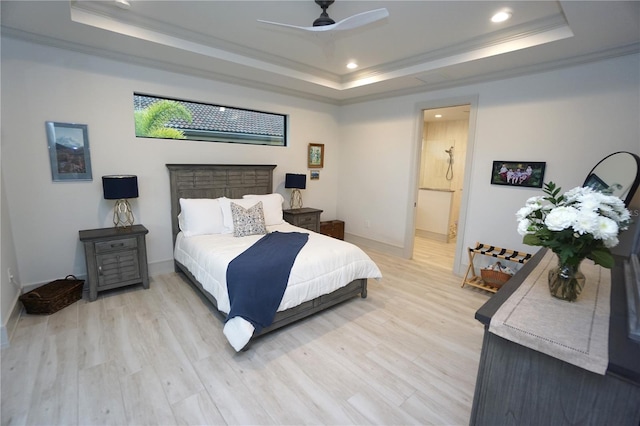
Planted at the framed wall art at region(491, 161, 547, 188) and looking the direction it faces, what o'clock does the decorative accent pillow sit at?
The decorative accent pillow is roughly at 2 o'clock from the framed wall art.

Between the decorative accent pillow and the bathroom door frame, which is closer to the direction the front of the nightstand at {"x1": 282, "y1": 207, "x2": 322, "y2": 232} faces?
the bathroom door frame

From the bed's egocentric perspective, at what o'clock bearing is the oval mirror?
The oval mirror is roughly at 11 o'clock from the bed.

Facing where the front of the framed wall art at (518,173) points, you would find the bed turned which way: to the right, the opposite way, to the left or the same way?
to the left

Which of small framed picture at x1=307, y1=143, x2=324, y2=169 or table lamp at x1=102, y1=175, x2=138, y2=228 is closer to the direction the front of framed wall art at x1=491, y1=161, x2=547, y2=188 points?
the table lamp

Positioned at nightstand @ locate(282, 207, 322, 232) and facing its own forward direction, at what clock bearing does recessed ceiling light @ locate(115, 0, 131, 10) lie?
The recessed ceiling light is roughly at 3 o'clock from the nightstand.

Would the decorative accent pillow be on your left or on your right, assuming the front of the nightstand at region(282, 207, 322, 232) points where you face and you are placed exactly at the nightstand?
on your right

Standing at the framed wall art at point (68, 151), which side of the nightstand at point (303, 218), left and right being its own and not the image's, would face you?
right

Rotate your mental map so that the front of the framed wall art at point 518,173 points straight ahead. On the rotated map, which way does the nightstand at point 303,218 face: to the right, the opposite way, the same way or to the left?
to the left

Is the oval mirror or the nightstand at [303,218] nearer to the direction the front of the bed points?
the oval mirror
